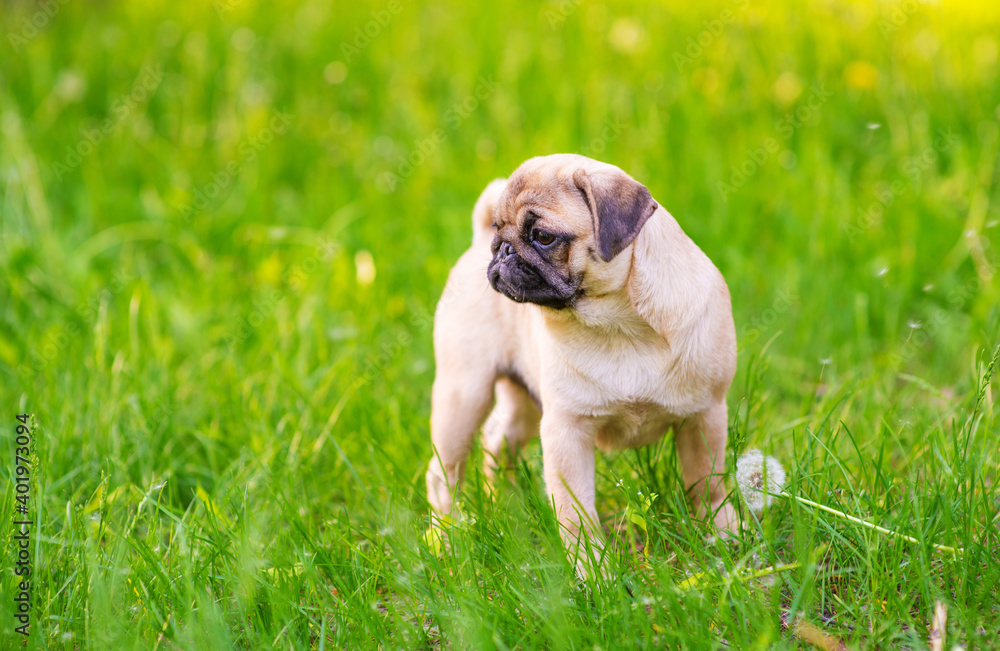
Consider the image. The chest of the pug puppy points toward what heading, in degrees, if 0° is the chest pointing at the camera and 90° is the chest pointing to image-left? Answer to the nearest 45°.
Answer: approximately 315°
